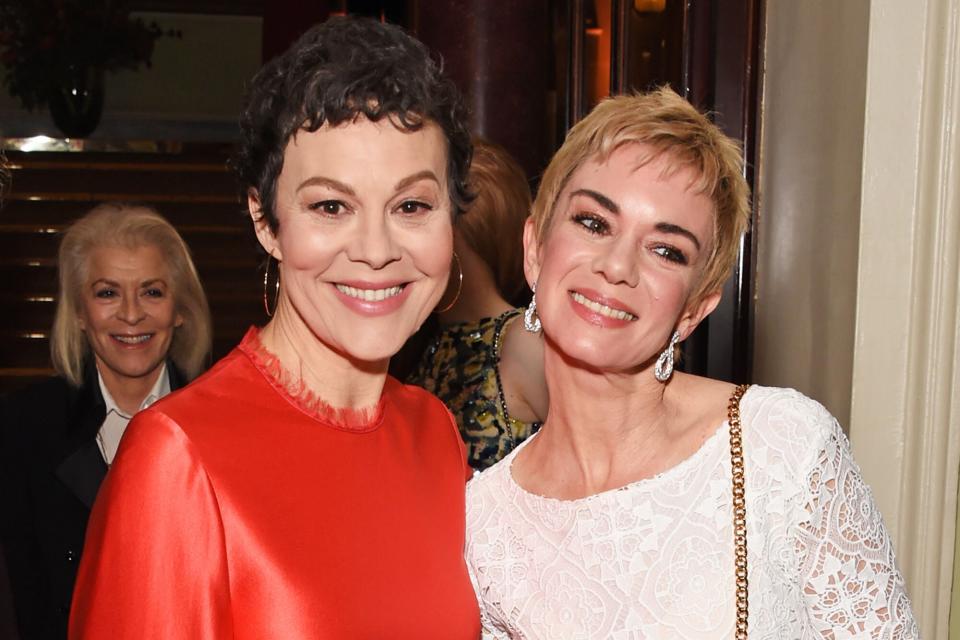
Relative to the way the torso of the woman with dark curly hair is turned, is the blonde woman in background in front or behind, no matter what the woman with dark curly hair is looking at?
behind

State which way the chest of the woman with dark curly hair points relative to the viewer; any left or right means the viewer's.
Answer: facing the viewer and to the right of the viewer

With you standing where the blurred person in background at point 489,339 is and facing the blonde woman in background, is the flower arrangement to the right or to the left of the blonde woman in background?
right

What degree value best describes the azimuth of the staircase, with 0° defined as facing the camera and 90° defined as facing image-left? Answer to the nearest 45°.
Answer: approximately 0°

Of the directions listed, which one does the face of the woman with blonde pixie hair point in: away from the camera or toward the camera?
toward the camera

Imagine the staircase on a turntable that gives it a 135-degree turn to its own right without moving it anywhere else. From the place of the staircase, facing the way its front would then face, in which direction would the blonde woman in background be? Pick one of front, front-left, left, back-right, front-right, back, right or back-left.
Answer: back-left

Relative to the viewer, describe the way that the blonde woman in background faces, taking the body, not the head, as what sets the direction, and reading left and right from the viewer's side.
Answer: facing the viewer

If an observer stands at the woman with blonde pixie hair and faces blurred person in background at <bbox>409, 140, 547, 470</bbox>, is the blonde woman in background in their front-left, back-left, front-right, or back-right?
front-left

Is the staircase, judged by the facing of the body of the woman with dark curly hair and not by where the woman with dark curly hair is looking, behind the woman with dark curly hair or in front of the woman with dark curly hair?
behind

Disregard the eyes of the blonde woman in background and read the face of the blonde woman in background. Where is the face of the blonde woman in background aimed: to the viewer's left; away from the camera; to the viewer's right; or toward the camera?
toward the camera

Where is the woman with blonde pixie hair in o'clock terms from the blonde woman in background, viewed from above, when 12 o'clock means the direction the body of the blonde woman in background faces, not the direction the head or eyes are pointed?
The woman with blonde pixie hair is roughly at 11 o'clock from the blonde woman in background.

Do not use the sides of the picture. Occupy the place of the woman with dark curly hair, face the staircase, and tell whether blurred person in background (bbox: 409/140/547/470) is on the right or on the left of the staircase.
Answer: right

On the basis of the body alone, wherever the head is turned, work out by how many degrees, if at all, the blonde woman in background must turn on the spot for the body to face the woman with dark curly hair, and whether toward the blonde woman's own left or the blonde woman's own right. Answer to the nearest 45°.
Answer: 0° — they already face them

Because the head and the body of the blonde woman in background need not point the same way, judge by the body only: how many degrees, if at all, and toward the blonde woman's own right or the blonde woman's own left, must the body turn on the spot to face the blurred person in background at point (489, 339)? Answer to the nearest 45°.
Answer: approximately 45° to the blonde woman's own left

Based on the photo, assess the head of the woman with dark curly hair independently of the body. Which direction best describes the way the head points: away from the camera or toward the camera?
toward the camera

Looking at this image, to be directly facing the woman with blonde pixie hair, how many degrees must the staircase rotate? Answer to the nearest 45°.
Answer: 0° — it already faces them

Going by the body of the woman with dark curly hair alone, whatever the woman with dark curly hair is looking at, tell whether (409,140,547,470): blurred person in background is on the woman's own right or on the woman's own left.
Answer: on the woman's own left
